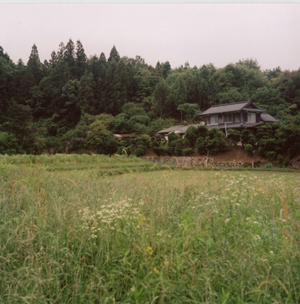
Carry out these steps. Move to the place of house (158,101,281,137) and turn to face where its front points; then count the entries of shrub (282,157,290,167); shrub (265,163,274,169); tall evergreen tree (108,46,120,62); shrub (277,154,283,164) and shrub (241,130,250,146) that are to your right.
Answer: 1

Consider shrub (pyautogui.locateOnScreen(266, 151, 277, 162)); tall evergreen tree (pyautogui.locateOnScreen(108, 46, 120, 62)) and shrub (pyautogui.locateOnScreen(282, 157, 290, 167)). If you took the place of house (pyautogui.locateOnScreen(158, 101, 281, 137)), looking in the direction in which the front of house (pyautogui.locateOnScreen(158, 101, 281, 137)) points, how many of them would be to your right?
1

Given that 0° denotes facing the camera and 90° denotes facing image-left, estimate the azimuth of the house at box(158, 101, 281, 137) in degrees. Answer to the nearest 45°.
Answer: approximately 45°

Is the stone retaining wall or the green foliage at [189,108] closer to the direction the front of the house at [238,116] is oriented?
the stone retaining wall

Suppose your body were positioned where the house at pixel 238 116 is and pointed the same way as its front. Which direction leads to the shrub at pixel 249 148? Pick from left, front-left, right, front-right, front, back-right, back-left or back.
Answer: front-left

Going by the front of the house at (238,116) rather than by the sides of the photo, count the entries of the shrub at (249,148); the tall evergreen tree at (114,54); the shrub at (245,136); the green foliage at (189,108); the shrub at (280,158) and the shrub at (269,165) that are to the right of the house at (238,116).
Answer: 2

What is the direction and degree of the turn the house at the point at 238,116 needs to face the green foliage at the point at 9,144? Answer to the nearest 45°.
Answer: approximately 45° to its right

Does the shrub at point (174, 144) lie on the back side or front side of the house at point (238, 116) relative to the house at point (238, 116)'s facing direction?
on the front side

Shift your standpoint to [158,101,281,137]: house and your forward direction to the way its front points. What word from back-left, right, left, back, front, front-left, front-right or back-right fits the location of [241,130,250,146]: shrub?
front-left

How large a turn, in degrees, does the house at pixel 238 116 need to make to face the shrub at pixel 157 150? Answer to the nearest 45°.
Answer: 0° — it already faces it

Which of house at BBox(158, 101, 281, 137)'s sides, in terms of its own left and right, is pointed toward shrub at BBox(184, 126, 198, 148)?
front

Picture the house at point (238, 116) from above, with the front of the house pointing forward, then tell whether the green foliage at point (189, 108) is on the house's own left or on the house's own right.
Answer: on the house's own right

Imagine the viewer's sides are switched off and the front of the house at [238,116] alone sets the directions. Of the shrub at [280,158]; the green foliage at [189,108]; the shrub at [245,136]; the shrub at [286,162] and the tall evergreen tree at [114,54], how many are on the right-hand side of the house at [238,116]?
2

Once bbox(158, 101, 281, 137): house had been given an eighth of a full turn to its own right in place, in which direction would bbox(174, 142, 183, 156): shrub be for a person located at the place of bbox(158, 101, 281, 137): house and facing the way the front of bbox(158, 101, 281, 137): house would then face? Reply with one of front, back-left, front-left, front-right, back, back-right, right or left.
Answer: front-left

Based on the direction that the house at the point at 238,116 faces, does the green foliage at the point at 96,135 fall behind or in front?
in front

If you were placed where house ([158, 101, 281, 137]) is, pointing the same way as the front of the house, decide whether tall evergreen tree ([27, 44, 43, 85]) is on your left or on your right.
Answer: on your right

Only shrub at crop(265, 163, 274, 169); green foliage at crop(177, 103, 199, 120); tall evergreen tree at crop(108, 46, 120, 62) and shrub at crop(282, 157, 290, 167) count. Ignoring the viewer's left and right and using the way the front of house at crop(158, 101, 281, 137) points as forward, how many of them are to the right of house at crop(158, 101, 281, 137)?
2
